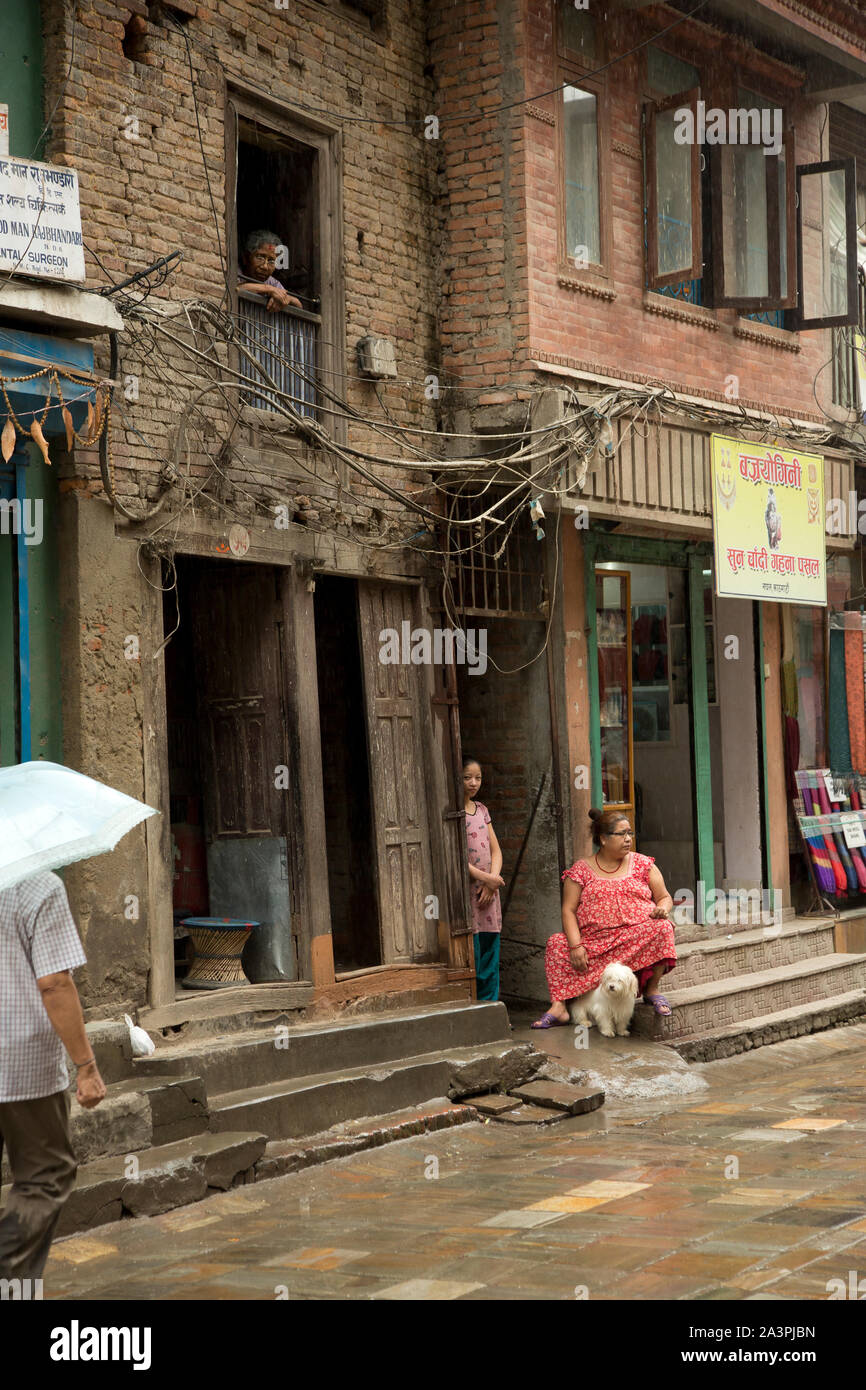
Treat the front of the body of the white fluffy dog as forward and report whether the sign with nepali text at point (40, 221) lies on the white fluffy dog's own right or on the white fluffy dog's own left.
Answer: on the white fluffy dog's own right

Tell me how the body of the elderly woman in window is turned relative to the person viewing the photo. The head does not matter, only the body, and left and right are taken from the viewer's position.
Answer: facing the viewer and to the right of the viewer

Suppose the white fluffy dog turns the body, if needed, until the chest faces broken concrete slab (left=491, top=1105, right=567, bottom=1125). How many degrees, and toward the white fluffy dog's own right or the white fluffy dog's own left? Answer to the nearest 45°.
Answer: approximately 45° to the white fluffy dog's own right

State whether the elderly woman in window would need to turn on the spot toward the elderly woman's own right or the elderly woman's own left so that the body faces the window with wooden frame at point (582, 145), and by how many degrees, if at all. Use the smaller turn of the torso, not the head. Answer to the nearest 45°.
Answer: approximately 90° to the elderly woman's own left

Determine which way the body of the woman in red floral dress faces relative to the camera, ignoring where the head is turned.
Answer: toward the camera

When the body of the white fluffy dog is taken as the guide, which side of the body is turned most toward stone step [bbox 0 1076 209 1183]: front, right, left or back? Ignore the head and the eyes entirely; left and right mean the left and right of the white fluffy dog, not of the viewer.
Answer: right

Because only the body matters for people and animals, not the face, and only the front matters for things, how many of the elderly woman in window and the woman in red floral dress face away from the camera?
0
